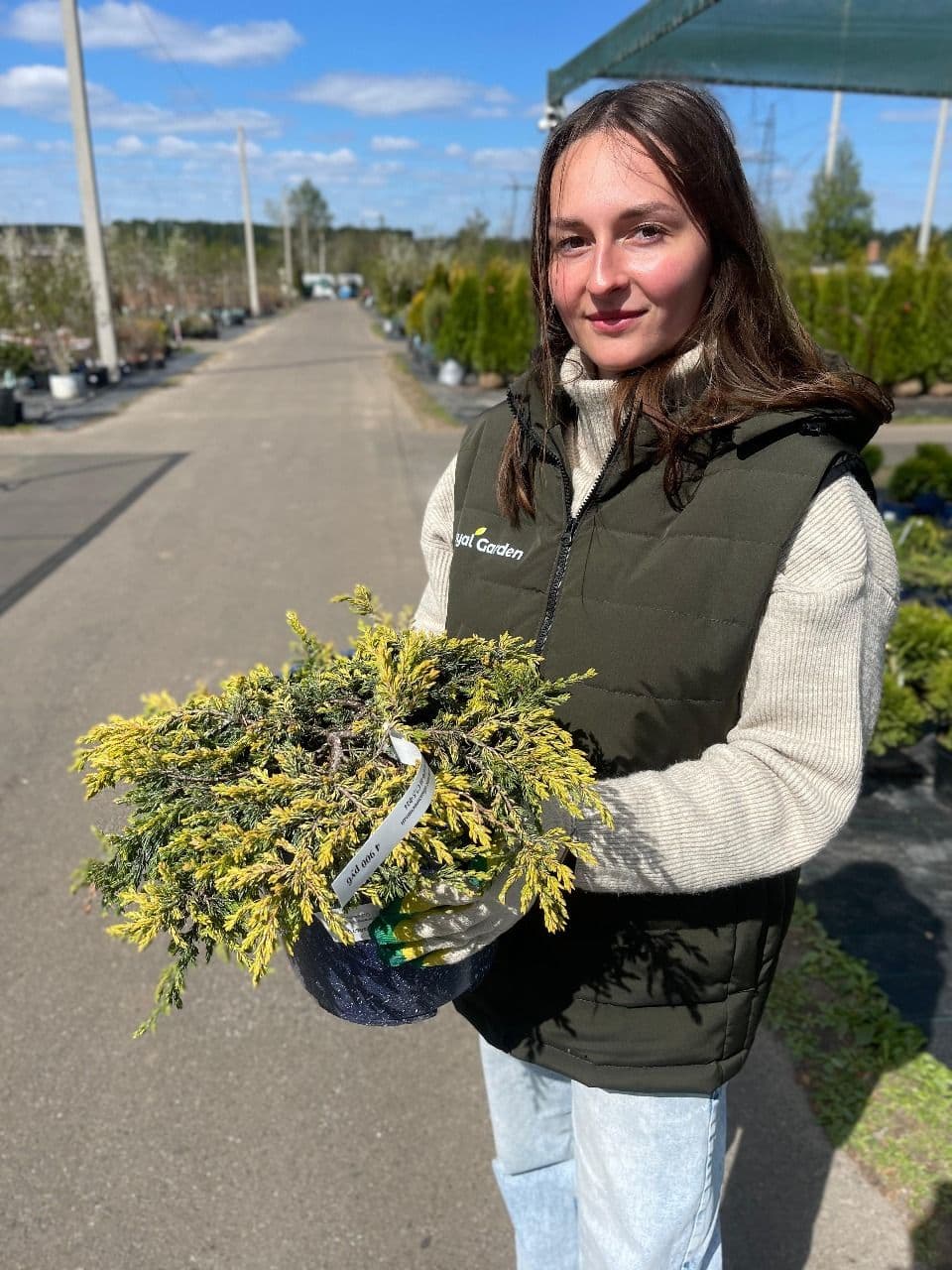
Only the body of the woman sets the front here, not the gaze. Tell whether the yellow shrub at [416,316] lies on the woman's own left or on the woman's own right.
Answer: on the woman's own right

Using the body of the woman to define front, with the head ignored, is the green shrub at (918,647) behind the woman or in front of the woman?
behind

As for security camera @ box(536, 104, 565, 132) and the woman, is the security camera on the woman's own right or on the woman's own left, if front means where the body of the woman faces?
on the woman's own right

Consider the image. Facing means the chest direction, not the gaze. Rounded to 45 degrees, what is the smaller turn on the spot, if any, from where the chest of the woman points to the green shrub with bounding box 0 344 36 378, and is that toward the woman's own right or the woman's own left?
approximately 90° to the woman's own right

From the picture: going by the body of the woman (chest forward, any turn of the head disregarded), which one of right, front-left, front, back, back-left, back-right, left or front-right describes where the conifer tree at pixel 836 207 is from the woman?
back-right

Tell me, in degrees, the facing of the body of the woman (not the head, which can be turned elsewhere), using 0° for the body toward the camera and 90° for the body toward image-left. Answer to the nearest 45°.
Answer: approximately 45°

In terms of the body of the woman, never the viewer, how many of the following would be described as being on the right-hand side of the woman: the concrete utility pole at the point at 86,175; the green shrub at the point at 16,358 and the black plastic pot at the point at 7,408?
3

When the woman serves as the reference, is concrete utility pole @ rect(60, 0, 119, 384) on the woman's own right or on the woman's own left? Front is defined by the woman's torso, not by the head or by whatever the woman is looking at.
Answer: on the woman's own right

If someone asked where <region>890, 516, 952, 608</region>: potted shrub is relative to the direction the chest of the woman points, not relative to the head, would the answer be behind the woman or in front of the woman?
behind
